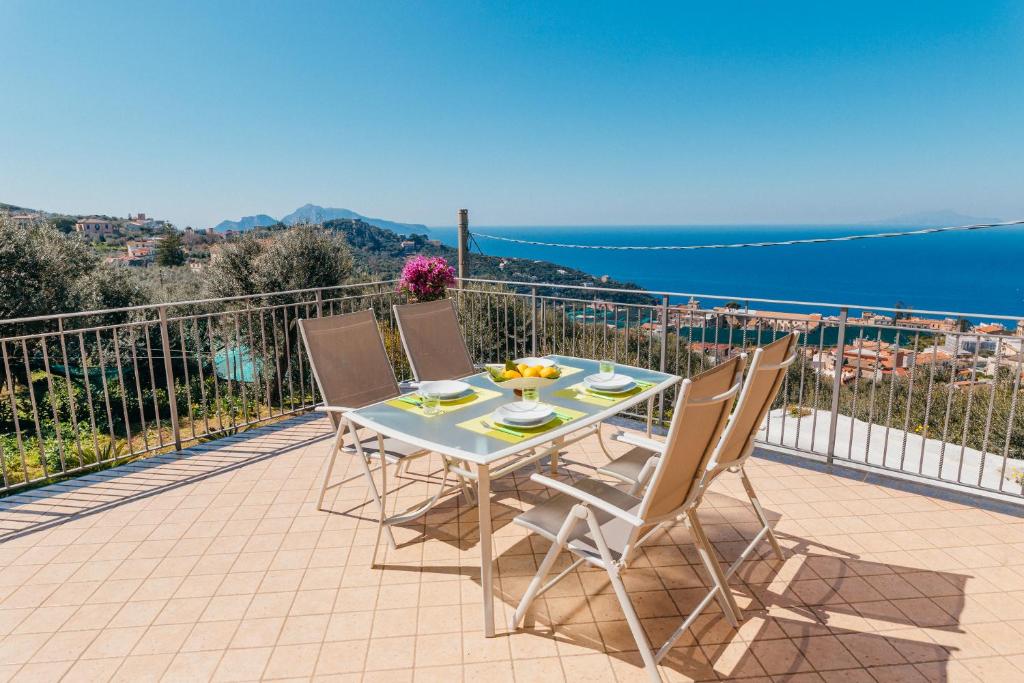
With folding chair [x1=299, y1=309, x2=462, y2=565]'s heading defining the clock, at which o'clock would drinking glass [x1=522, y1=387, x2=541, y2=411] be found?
The drinking glass is roughly at 12 o'clock from the folding chair.

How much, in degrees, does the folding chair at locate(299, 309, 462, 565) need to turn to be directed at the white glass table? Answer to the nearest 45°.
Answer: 0° — it already faces it

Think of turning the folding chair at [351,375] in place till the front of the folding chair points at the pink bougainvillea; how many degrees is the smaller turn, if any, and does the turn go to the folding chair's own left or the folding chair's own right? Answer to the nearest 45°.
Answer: approximately 135° to the folding chair's own left

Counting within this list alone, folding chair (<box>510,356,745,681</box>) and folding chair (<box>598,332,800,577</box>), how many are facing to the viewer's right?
0

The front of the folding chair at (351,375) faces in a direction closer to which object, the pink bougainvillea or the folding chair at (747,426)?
the folding chair

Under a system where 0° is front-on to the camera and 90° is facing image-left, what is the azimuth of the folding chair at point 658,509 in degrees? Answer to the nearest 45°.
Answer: approximately 135°

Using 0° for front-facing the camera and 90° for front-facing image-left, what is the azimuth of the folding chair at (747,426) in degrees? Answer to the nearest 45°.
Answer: approximately 135°

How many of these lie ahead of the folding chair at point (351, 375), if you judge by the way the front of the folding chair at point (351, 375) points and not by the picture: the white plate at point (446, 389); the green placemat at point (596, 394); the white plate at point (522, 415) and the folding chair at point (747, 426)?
4

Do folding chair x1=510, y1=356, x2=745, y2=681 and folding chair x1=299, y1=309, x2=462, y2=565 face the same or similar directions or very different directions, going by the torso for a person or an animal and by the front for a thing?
very different directions

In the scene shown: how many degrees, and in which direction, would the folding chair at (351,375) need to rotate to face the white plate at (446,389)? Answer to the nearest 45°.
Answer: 0° — it already faces it

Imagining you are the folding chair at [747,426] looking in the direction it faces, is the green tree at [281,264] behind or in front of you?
in front

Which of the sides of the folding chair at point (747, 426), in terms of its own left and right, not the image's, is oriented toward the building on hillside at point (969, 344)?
right

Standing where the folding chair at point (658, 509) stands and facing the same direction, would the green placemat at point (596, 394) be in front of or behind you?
in front
